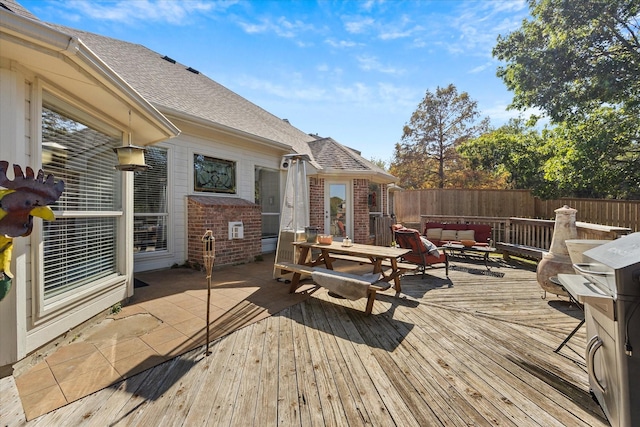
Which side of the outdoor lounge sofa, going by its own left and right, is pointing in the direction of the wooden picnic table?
front

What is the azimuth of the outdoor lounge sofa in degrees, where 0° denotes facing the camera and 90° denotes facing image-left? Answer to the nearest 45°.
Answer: approximately 0°

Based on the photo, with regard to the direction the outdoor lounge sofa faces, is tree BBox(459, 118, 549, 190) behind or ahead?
behind

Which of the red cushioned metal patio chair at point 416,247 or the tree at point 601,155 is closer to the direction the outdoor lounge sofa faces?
the red cushioned metal patio chair

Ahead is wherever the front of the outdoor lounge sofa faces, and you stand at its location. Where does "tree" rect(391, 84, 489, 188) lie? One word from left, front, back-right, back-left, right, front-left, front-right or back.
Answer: back

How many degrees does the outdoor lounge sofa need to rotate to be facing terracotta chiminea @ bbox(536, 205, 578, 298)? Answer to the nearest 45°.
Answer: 0° — it already faces it

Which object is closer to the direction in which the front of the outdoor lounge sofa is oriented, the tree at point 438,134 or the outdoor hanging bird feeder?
the outdoor hanging bird feeder

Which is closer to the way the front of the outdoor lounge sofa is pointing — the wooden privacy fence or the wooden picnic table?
the wooden picnic table

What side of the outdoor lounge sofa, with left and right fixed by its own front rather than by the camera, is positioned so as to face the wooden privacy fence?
back
